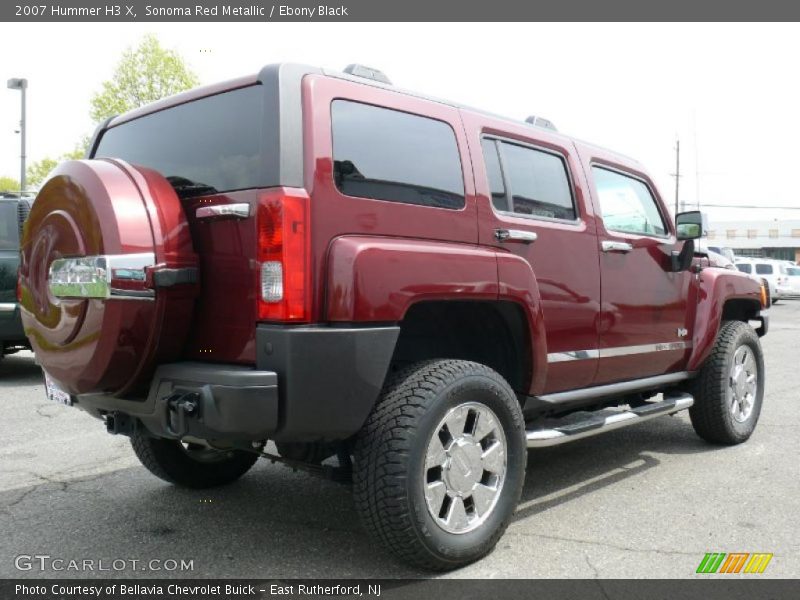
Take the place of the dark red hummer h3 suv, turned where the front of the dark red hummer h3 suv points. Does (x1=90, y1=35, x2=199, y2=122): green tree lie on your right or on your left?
on your left

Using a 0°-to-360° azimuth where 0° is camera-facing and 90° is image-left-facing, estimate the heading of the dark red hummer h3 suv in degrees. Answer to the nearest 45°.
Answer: approximately 225°
